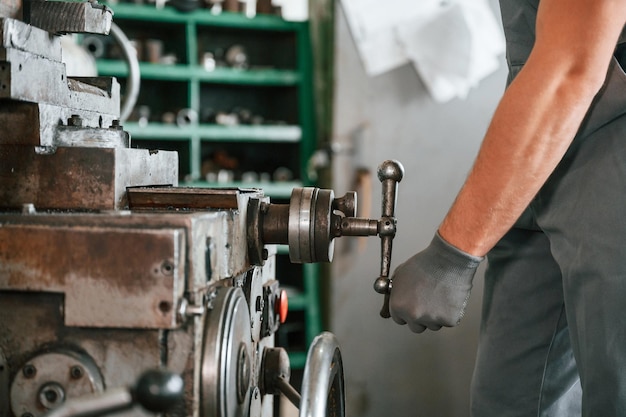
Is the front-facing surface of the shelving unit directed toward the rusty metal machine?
yes

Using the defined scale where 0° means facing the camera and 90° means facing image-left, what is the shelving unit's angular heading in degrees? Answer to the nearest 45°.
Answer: approximately 0°
